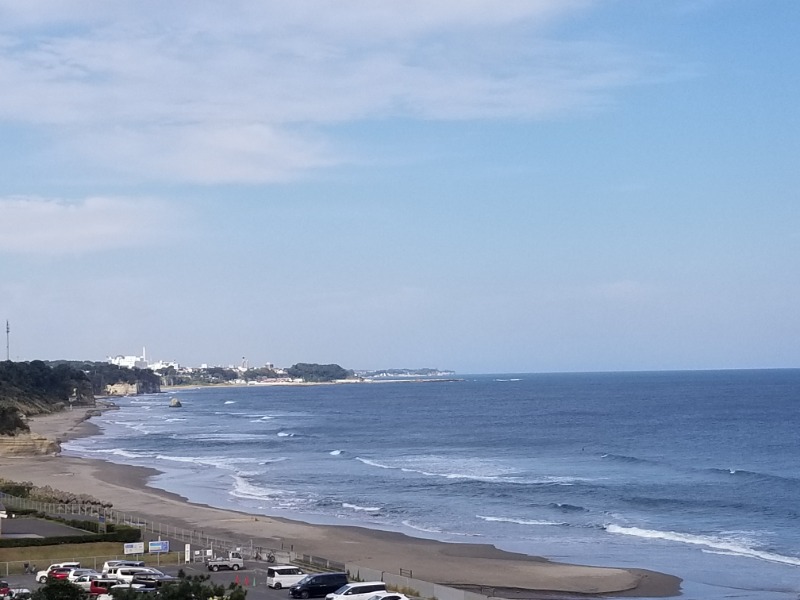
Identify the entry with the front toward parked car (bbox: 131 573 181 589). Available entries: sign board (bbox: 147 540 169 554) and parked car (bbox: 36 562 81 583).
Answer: the sign board

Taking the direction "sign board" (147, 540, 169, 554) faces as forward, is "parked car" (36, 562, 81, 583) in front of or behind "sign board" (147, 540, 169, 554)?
in front

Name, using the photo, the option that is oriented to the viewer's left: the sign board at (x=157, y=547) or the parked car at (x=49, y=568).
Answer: the parked car

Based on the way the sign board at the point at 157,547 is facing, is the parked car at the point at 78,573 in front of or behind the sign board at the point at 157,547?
in front

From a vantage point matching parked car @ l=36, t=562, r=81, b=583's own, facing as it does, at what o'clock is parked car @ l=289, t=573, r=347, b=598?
parked car @ l=289, t=573, r=347, b=598 is roughly at 7 o'clock from parked car @ l=36, t=562, r=81, b=583.

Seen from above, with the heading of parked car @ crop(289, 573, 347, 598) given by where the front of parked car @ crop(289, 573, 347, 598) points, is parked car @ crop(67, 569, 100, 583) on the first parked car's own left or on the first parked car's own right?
on the first parked car's own right

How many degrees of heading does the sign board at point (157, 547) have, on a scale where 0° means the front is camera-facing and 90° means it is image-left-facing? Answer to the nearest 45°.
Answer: approximately 0°

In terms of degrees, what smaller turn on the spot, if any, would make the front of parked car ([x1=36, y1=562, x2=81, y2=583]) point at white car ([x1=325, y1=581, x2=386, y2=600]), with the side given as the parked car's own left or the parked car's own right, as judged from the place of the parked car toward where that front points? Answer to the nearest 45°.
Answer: approximately 135° to the parked car's own left

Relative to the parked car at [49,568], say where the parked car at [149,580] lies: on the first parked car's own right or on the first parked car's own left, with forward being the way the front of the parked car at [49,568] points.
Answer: on the first parked car's own left
